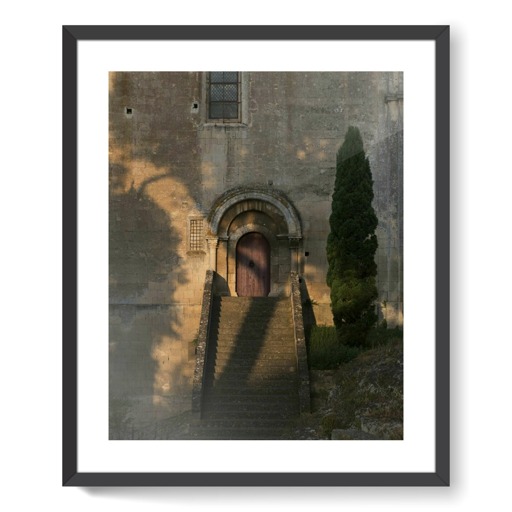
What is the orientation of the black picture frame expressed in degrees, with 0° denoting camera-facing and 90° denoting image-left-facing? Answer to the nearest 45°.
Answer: approximately 0°
